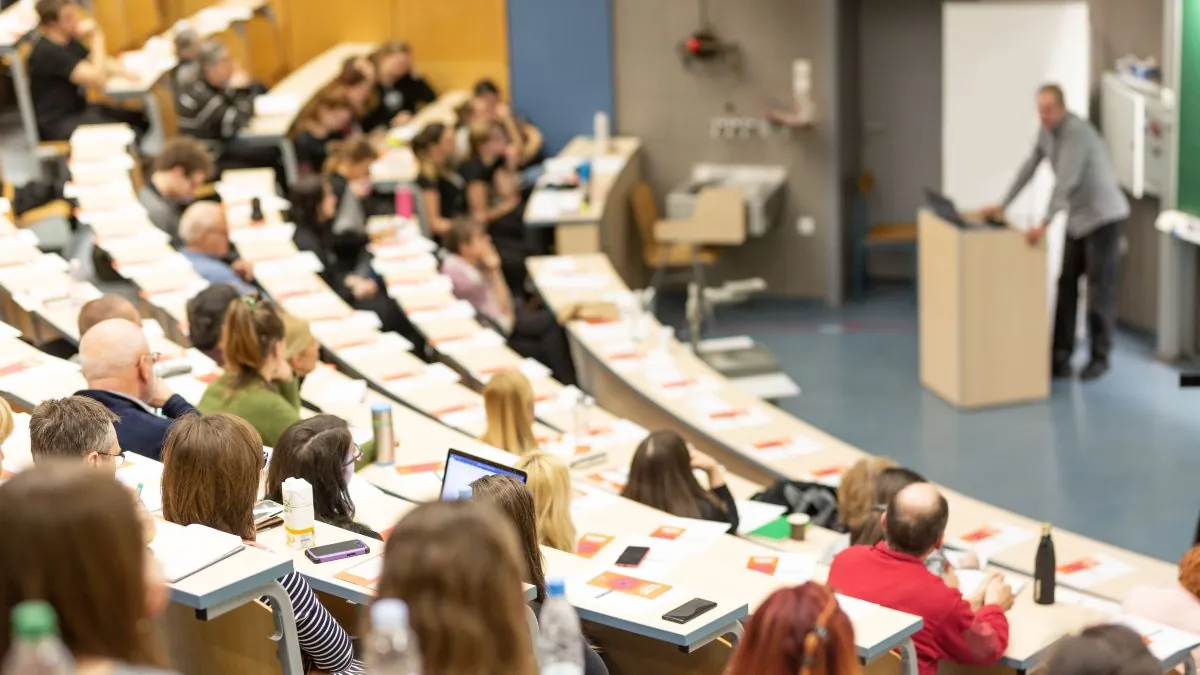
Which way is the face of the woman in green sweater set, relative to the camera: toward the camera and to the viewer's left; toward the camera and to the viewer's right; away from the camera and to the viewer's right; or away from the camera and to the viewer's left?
away from the camera and to the viewer's right

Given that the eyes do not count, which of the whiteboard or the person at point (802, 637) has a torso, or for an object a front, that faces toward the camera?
the whiteboard

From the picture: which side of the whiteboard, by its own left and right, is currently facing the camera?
front

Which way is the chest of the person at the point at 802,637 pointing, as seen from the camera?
away from the camera

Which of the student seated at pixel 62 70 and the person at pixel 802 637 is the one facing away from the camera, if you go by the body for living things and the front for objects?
the person

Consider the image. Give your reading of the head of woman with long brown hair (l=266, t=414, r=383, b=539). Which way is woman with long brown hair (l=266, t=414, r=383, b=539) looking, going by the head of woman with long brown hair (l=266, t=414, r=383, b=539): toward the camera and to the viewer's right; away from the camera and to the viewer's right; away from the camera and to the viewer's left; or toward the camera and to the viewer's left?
away from the camera and to the viewer's right

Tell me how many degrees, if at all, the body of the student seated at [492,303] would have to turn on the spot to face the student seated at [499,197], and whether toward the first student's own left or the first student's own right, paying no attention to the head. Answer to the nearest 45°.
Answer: approximately 90° to the first student's own left

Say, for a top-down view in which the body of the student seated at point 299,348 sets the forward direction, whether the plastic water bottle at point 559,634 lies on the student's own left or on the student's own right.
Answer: on the student's own right

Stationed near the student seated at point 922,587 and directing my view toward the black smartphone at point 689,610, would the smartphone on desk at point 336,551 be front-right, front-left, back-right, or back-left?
front-right

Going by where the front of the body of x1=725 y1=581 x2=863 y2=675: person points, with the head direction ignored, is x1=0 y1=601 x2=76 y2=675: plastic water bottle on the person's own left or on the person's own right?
on the person's own left

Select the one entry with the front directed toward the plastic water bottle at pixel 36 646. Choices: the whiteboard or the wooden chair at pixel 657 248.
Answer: the whiteboard

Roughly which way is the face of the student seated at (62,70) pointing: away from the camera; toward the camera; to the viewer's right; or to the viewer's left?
to the viewer's right

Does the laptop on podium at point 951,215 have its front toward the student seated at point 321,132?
no

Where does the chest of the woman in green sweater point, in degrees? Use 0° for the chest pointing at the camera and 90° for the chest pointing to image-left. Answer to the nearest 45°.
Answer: approximately 225°

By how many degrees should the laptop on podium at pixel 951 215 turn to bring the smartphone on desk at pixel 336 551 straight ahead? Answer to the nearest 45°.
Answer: approximately 90° to its right
